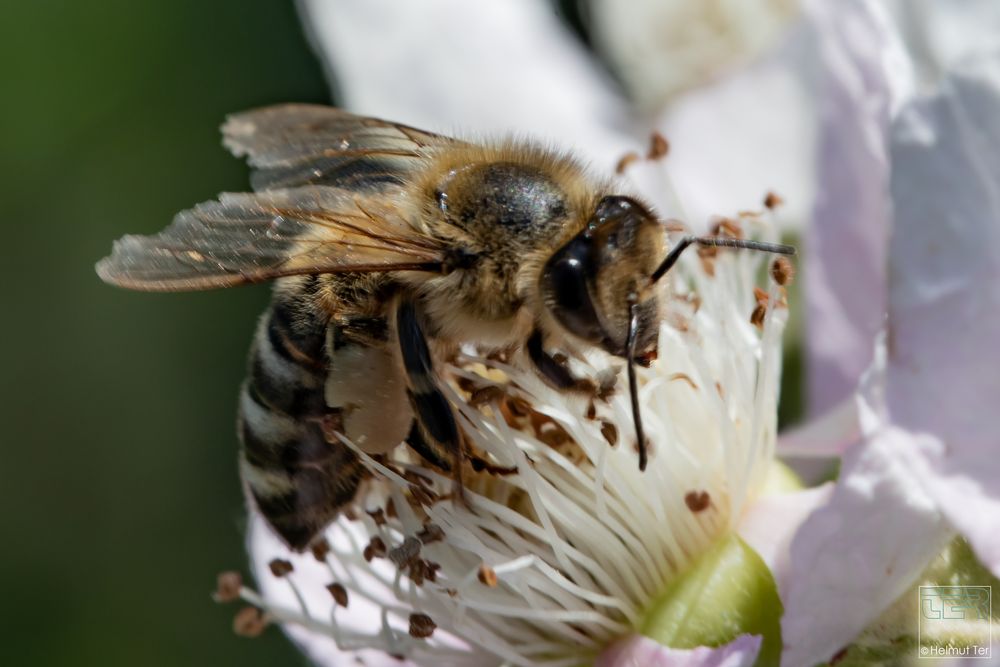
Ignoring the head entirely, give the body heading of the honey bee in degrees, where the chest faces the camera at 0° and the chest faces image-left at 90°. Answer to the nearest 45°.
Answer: approximately 270°
